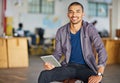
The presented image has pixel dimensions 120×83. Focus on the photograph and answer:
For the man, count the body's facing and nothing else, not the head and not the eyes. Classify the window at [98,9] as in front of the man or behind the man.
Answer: behind

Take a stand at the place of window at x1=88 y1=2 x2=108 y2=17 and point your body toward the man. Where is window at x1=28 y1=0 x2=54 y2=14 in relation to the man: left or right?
right

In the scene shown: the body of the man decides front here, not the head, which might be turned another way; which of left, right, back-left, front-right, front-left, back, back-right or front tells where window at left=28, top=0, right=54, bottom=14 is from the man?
back

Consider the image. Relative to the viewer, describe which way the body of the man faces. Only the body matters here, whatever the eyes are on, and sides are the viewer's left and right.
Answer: facing the viewer

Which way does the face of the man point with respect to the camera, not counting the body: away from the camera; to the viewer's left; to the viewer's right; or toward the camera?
toward the camera
